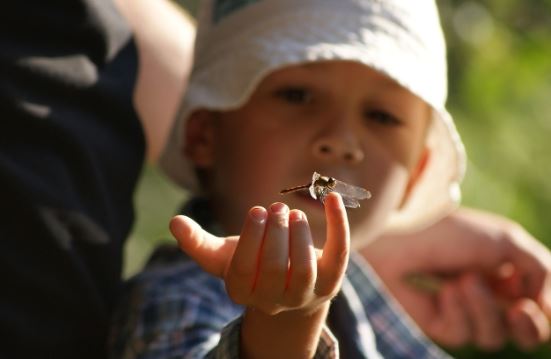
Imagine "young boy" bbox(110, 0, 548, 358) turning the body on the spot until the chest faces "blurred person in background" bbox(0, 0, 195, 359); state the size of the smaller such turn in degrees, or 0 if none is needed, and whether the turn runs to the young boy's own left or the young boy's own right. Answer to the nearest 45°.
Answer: approximately 45° to the young boy's own right

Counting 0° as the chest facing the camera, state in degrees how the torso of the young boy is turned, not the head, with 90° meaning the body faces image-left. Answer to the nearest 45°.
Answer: approximately 0°
